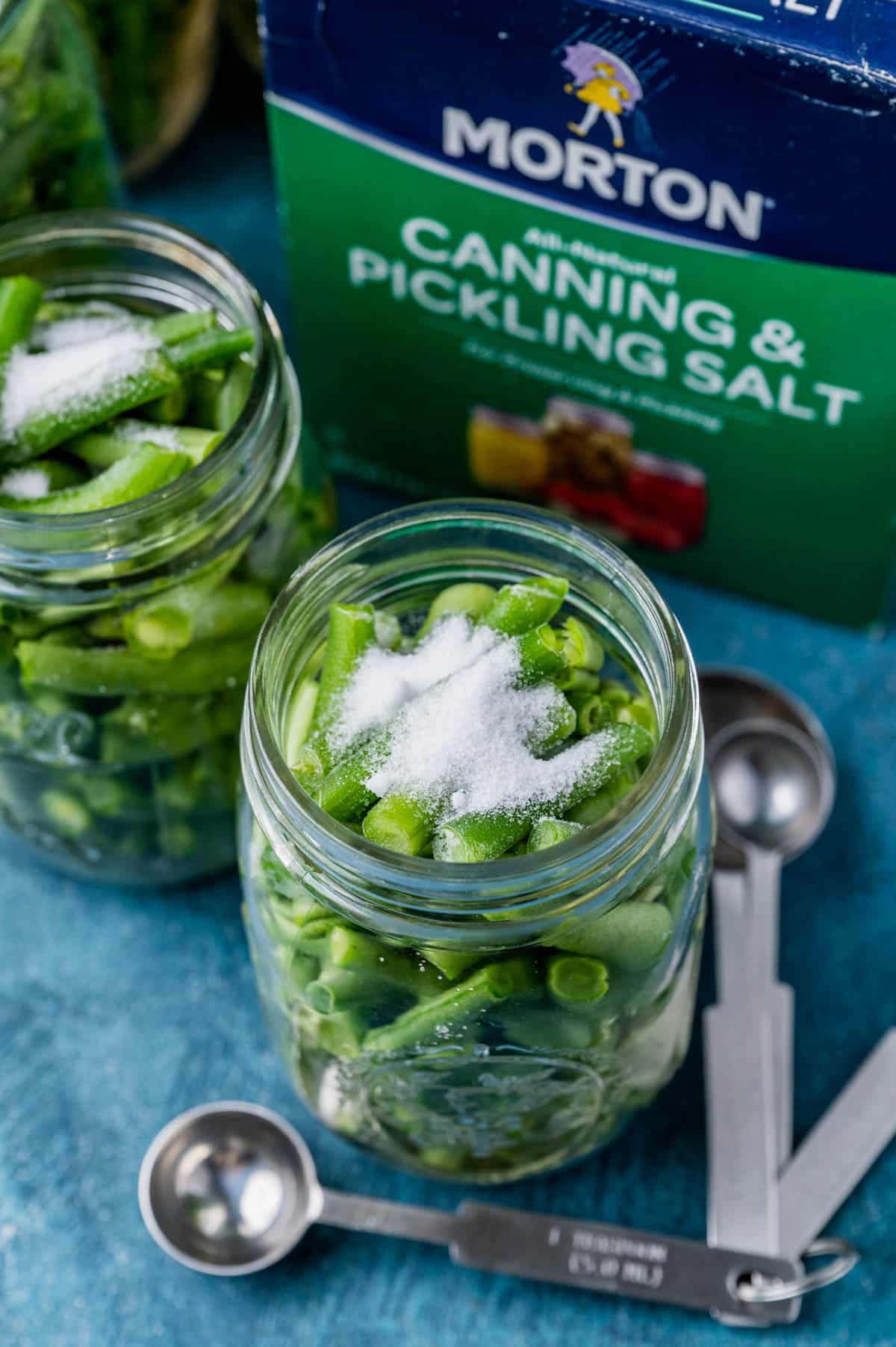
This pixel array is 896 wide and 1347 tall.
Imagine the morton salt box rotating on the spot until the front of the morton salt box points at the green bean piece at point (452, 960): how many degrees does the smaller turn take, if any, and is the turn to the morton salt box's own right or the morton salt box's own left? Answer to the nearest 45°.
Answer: approximately 45° to the morton salt box's own left

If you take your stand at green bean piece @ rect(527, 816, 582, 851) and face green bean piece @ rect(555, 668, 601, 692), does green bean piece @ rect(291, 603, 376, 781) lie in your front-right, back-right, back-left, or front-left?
front-left

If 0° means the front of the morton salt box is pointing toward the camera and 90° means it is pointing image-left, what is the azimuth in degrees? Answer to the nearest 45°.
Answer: approximately 45°

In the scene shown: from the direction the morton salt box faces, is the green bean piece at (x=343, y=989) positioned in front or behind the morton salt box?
in front
